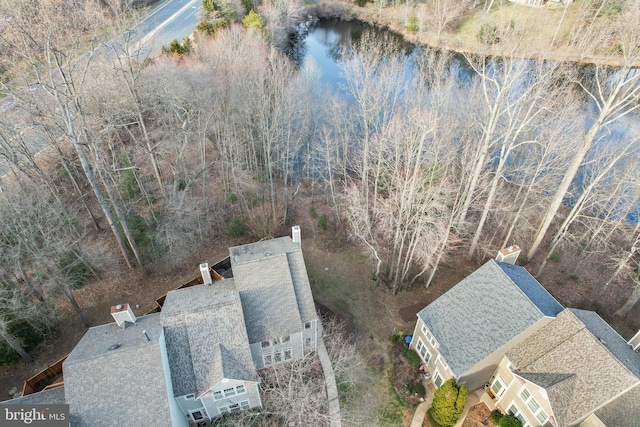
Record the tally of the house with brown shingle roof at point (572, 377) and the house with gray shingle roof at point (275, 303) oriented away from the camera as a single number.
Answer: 0

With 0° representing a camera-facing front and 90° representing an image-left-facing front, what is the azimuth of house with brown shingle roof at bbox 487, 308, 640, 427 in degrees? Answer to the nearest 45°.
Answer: approximately 45°

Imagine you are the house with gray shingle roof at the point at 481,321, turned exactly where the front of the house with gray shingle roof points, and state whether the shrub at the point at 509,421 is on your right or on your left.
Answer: on your left

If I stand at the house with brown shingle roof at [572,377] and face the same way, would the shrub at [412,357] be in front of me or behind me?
in front

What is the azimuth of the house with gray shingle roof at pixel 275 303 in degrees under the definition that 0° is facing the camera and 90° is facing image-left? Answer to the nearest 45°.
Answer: approximately 0°

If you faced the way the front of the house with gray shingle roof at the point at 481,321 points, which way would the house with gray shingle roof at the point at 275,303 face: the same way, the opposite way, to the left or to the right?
to the left

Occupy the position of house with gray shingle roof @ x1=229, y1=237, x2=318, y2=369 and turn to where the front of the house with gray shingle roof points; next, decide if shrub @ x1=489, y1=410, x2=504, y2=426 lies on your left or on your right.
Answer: on your left

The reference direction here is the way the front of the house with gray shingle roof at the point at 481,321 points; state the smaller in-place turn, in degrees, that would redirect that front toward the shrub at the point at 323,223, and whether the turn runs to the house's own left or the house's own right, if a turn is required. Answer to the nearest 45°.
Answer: approximately 45° to the house's own right

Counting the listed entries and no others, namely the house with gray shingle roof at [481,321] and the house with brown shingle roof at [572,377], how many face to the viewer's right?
0

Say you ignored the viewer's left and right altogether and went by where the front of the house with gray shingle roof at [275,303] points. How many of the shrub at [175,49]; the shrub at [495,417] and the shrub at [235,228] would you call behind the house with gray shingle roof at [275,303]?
2

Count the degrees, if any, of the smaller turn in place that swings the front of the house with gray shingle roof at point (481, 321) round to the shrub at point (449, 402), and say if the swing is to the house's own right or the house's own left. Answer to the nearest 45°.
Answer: approximately 45° to the house's own left
